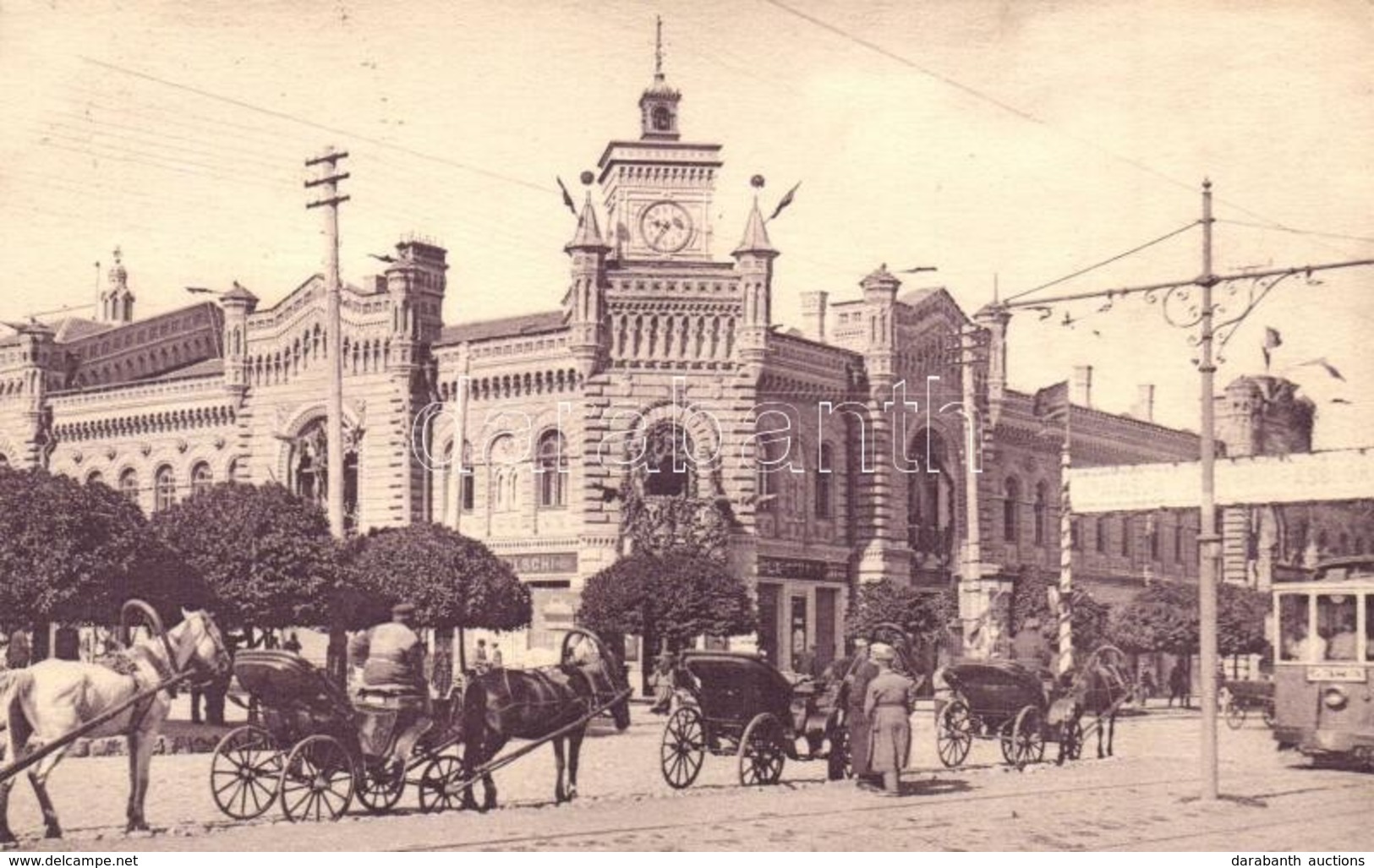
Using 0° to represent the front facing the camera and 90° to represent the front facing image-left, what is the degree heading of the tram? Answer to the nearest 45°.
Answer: approximately 45°

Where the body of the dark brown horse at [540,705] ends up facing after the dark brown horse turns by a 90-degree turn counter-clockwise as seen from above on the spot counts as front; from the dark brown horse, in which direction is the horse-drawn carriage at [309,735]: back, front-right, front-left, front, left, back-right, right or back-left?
back-left

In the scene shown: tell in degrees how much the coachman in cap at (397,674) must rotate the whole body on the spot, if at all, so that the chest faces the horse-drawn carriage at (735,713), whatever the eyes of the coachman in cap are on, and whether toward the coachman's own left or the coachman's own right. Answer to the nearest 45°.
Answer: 0° — they already face it

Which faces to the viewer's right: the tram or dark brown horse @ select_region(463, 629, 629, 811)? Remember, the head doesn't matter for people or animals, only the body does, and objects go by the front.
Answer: the dark brown horse

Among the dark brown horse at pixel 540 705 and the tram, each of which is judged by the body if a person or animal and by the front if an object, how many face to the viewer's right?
1

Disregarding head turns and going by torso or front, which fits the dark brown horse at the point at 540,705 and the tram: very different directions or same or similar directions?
very different directions

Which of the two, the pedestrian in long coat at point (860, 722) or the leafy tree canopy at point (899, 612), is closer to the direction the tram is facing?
the pedestrian in long coat

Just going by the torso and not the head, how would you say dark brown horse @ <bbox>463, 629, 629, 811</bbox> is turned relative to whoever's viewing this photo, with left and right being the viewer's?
facing to the right of the viewer

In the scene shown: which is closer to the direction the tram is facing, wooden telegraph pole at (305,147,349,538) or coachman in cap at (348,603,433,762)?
the coachman in cap

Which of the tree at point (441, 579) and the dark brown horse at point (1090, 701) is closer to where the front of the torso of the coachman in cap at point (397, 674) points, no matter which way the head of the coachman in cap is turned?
the dark brown horse

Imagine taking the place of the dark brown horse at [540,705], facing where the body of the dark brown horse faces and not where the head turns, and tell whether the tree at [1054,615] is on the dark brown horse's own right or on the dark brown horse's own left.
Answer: on the dark brown horse's own left
